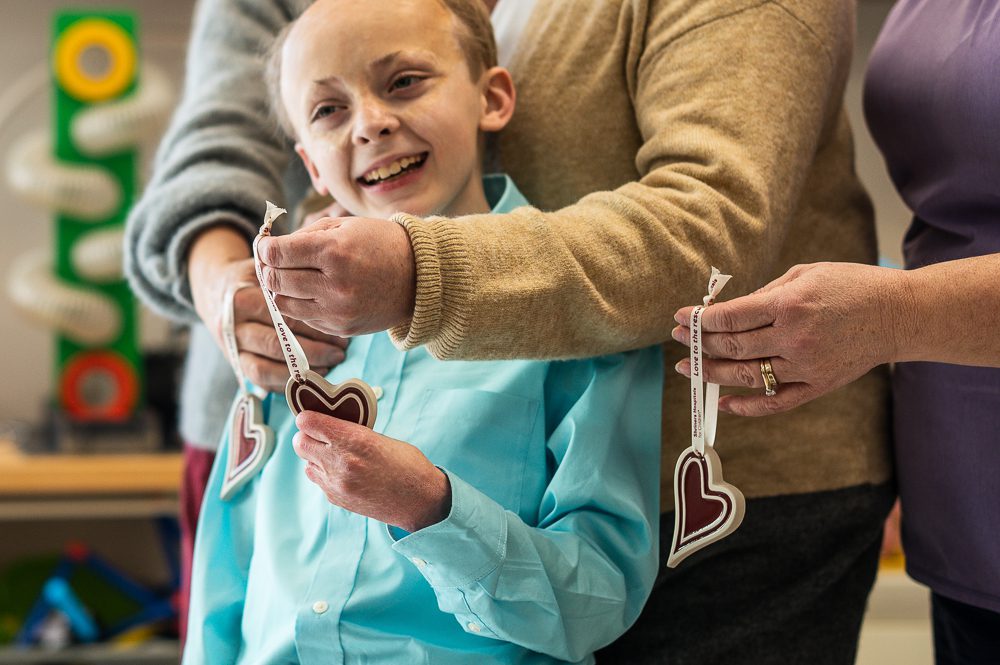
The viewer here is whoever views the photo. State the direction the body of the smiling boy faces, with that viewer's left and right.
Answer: facing the viewer and to the left of the viewer

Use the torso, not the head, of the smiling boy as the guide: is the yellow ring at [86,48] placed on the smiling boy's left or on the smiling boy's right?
on the smiling boy's right

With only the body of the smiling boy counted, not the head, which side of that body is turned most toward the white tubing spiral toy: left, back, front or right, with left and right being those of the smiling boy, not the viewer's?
right
